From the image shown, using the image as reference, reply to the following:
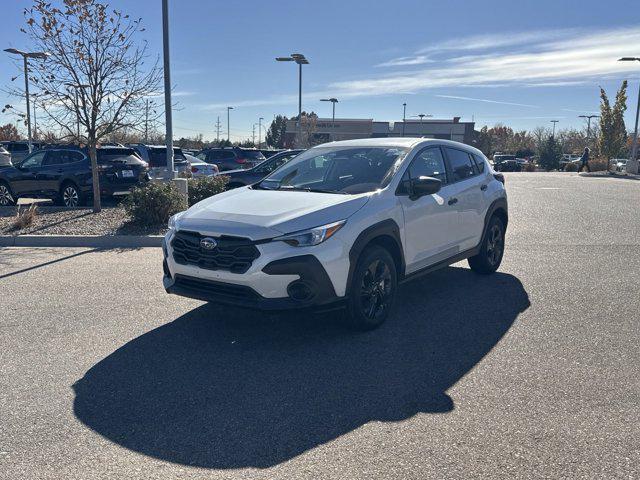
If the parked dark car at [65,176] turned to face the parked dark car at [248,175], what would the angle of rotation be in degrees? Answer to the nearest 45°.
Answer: approximately 180°

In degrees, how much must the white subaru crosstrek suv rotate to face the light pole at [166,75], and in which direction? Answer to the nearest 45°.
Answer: approximately 90° to its right

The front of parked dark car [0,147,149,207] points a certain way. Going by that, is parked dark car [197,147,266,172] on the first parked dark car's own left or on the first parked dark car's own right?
on the first parked dark car's own right

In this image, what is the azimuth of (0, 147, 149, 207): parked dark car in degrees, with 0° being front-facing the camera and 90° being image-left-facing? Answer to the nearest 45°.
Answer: approximately 135°

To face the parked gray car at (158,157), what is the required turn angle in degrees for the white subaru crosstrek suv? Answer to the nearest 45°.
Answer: approximately 90° to its right

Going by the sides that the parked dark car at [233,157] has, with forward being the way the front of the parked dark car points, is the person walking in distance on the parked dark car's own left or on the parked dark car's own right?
on the parked dark car's own right

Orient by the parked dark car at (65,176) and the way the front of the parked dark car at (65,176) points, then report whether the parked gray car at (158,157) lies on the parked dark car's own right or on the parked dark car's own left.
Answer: on the parked dark car's own right

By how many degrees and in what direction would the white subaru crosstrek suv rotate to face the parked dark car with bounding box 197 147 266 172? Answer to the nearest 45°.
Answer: approximately 135° to its right

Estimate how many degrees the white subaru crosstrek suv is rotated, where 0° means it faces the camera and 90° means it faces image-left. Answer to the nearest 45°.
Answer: approximately 45°

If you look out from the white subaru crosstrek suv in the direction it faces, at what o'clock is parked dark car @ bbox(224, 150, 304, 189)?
The parked dark car is roughly at 4 o'clock from the white subaru crosstrek suv.

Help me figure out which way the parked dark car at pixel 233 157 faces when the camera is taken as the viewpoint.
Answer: facing away from the viewer and to the left of the viewer
